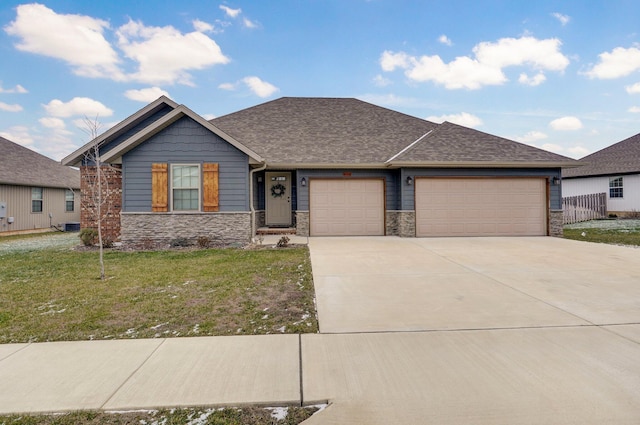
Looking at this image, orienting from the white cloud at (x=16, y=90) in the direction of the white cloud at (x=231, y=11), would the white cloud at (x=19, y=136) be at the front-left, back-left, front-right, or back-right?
back-left

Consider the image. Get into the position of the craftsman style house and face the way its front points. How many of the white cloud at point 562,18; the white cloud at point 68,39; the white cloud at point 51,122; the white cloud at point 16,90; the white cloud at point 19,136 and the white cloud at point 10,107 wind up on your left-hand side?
1

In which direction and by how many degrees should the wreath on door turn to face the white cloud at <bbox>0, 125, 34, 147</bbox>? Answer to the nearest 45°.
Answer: approximately 135° to its right

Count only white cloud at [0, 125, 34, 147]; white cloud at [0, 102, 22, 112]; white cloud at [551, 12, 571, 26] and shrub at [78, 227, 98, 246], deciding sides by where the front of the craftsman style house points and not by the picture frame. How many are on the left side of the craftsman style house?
1

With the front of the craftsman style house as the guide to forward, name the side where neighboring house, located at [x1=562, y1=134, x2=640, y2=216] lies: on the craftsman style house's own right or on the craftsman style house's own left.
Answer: on the craftsman style house's own left

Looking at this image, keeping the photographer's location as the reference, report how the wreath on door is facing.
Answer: facing the viewer

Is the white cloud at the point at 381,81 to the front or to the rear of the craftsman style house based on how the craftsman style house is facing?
to the rear

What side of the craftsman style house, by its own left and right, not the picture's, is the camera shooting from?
front

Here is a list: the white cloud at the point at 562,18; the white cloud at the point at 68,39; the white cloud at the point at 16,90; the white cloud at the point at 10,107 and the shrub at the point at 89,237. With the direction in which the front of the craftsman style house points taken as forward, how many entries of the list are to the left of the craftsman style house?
1
